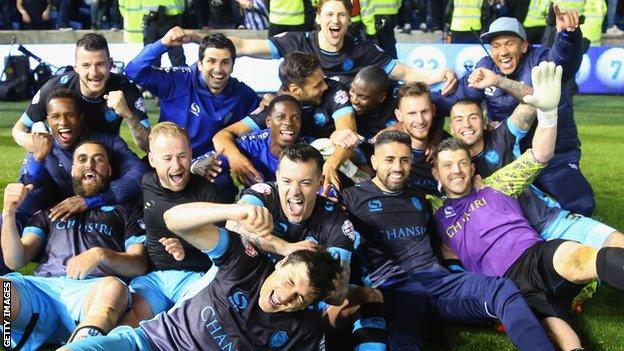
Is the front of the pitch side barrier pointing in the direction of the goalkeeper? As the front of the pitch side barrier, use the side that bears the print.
yes

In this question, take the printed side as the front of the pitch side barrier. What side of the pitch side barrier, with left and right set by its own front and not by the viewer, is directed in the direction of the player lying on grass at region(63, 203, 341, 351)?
front

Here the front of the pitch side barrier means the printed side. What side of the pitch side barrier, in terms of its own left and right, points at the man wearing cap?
front

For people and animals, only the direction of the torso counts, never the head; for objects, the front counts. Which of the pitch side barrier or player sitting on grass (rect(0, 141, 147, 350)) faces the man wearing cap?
the pitch side barrier

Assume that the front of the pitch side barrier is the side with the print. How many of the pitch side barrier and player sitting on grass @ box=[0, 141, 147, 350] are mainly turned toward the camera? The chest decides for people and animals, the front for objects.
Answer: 2

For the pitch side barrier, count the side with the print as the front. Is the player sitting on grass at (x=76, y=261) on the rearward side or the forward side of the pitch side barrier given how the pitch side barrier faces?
on the forward side

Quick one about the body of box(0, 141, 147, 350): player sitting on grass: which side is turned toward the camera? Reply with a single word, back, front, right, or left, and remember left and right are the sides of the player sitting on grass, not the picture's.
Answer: front

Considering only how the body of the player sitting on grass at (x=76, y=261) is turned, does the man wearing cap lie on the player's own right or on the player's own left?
on the player's own left

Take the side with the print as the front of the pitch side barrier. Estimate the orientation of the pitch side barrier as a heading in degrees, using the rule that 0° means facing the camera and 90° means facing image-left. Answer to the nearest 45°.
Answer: approximately 0°

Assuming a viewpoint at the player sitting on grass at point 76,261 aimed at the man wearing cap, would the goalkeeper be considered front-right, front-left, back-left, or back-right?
front-right
